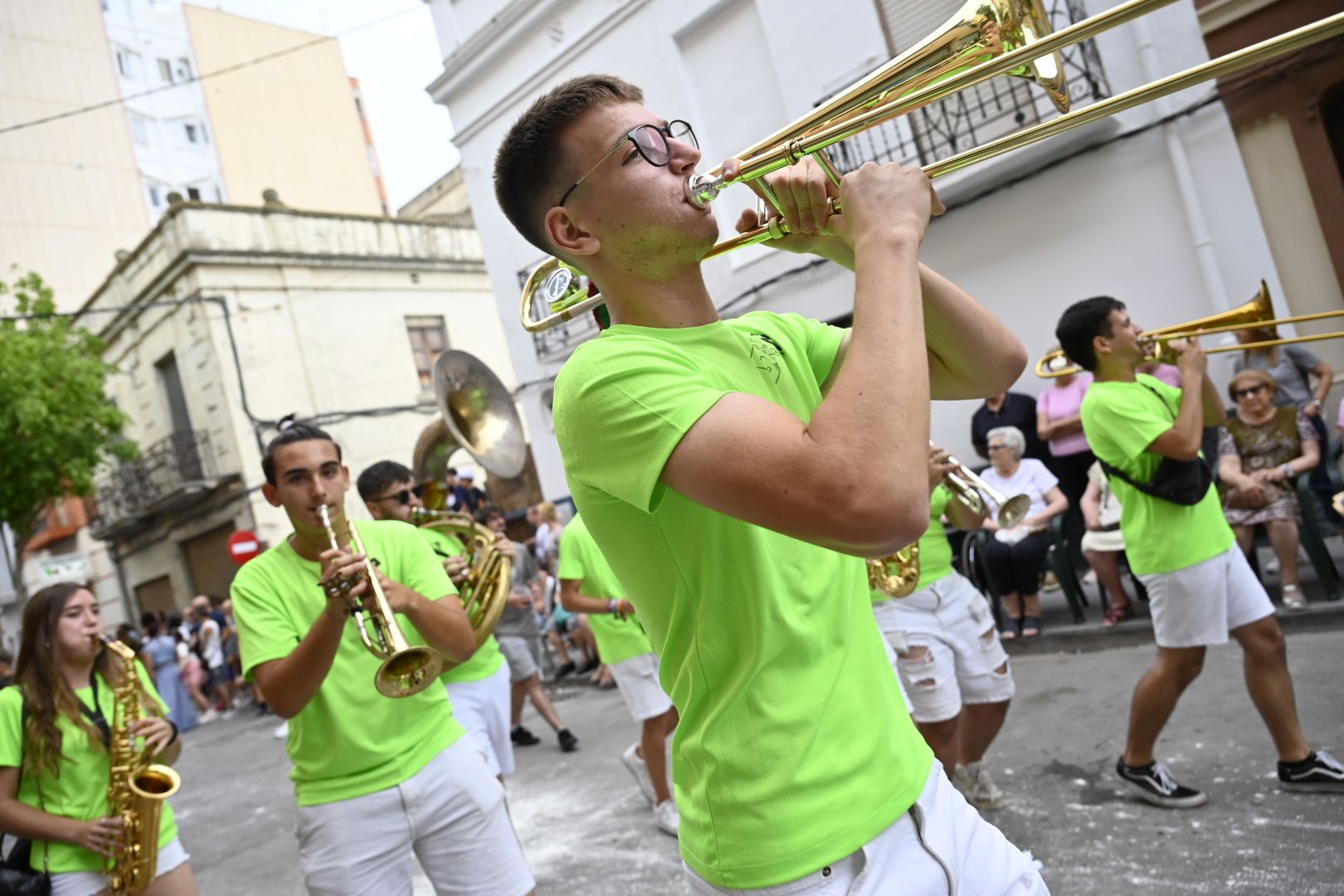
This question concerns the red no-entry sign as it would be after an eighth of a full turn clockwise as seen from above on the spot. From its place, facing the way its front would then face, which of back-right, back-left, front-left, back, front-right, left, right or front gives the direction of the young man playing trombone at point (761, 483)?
front-left

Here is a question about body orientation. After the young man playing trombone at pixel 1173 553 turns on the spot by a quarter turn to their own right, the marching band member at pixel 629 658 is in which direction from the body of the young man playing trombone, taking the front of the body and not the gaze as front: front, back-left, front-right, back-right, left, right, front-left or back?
right

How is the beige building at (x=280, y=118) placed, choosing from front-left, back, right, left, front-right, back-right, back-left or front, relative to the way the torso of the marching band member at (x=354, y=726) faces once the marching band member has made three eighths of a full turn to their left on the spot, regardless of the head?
front-left

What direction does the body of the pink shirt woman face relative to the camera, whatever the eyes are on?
toward the camera

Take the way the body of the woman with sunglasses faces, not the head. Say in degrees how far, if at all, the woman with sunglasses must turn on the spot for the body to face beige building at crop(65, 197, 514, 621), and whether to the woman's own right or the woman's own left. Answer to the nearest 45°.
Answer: approximately 90° to the woman's own right

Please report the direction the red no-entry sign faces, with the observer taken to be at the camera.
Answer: facing the viewer

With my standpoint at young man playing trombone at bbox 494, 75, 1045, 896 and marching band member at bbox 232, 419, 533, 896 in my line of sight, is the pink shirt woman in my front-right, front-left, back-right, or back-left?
front-right

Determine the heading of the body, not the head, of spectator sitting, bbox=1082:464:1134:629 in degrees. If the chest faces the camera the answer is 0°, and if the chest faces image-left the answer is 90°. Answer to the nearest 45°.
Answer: approximately 45°

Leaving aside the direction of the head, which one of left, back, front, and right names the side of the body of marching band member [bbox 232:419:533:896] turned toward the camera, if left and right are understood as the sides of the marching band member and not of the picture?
front

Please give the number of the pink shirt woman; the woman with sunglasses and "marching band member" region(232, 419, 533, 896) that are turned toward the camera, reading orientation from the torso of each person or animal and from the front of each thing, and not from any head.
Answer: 3

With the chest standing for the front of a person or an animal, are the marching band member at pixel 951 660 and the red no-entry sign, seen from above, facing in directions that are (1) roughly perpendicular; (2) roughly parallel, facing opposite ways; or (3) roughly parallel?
roughly parallel

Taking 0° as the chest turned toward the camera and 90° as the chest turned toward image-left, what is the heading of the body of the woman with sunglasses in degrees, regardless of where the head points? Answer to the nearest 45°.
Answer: approximately 0°

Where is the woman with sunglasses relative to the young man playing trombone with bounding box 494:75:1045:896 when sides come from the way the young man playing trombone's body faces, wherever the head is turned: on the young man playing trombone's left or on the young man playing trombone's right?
on the young man playing trombone's left
